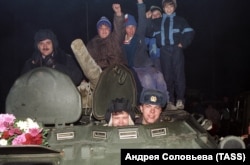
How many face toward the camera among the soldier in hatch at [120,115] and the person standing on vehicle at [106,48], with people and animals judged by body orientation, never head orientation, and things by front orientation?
2
